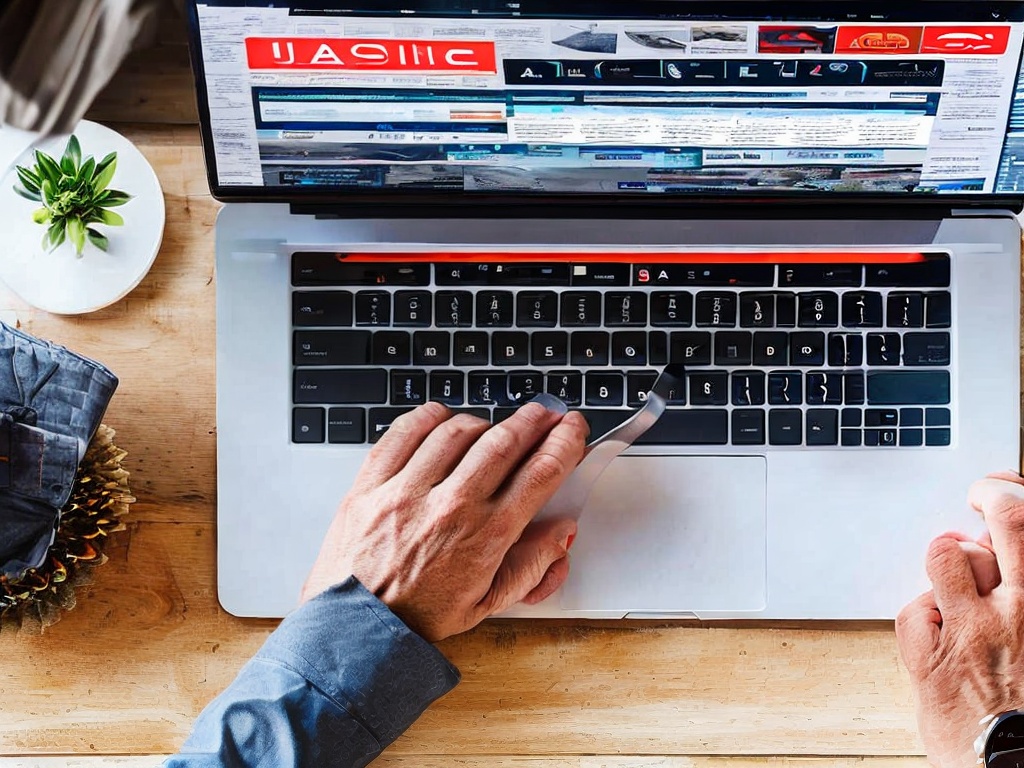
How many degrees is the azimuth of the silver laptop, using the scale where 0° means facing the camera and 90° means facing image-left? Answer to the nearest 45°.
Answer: approximately 0°

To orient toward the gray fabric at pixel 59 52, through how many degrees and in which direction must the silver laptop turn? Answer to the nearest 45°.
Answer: approximately 90° to its right
